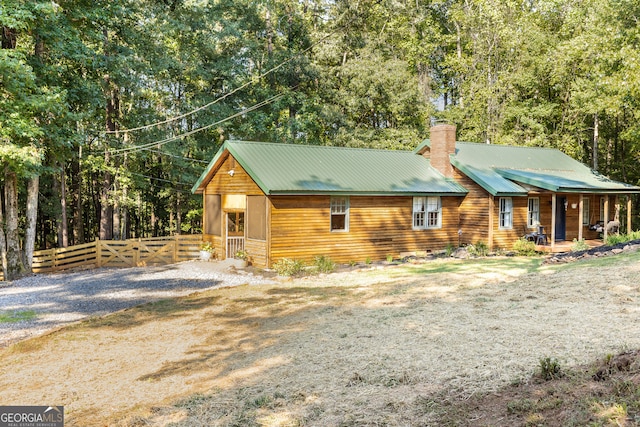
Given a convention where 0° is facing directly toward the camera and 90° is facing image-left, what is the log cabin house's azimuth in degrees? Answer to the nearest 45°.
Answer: approximately 315°

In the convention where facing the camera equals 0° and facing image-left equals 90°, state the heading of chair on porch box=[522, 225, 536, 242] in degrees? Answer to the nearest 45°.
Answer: approximately 315°

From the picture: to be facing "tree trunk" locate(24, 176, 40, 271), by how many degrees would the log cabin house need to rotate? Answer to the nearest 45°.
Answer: approximately 135° to its right

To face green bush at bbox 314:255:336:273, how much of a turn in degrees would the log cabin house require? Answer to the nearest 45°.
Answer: approximately 45° to its right

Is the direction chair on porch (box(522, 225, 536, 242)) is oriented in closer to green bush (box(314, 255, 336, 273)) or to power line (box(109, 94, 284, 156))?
the green bush

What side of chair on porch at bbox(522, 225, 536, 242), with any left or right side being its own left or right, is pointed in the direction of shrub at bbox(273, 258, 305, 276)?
right

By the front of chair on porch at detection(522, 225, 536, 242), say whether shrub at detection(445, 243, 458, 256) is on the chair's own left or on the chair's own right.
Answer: on the chair's own right

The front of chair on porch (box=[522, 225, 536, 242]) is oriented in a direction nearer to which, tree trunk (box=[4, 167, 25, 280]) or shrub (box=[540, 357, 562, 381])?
the shrub

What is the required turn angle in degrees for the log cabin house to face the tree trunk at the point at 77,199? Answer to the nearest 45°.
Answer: approximately 135° to its right
